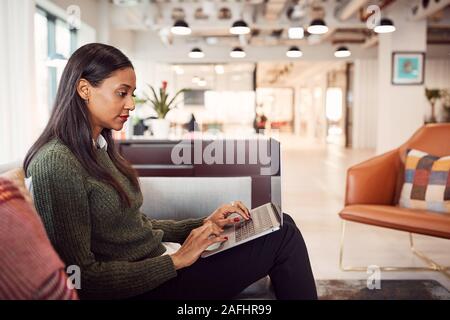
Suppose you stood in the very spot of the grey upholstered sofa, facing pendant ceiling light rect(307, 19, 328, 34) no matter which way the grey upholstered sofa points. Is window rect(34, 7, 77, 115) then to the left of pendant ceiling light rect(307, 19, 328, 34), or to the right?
left

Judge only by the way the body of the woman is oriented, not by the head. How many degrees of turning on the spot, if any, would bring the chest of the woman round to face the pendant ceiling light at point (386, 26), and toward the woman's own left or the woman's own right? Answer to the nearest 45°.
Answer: approximately 45° to the woman's own left

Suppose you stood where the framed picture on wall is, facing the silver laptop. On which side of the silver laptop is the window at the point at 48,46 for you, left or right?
right

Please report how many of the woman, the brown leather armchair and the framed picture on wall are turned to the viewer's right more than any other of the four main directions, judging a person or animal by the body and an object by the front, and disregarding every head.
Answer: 1

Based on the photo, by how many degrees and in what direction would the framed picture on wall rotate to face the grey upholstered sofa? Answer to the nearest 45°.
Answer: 0° — it already faces it

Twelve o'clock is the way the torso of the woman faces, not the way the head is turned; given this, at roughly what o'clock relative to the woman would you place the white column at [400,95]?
The white column is roughly at 10 o'clock from the woman.

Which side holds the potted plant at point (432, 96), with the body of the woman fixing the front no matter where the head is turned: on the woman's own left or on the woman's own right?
on the woman's own left

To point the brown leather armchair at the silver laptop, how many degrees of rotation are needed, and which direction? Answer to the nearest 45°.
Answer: approximately 45° to its left

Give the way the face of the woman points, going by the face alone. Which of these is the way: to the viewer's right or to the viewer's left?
to the viewer's right

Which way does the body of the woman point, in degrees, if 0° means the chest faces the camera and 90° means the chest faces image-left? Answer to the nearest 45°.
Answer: approximately 270°

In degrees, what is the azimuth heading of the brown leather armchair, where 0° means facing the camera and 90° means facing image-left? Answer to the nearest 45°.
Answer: approximately 45°

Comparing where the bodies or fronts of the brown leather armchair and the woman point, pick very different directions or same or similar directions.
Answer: very different directions

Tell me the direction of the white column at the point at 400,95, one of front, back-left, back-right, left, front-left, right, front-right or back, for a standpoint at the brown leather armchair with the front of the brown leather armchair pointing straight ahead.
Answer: back-right

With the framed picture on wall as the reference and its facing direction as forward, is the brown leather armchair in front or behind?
in front

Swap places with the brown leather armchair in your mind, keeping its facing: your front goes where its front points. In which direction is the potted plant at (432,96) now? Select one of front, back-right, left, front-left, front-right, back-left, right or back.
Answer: back-right

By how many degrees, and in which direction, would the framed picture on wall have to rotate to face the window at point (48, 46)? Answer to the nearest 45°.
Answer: approximately 45° to its right
